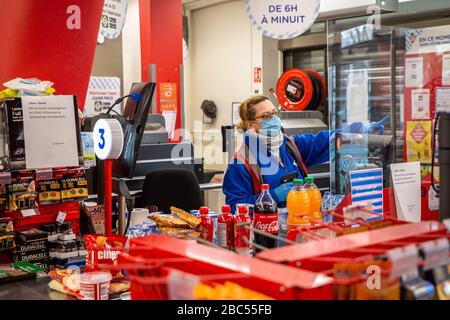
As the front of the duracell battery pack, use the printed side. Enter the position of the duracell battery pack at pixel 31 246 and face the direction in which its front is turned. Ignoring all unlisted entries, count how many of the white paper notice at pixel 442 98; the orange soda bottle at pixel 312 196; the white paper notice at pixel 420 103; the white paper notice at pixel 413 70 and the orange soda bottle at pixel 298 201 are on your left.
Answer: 5

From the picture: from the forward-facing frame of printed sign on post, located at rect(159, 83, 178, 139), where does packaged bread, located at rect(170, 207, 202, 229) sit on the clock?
The packaged bread is roughly at 12 o'clock from the printed sign on post.

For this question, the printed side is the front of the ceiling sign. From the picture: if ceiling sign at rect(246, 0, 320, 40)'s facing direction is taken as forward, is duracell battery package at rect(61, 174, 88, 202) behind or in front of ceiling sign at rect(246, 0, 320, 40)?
in front

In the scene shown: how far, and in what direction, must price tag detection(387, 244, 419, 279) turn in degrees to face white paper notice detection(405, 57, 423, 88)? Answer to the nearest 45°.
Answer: approximately 180°

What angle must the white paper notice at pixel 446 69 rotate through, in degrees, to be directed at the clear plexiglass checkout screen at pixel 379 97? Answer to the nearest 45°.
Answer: approximately 45° to its right

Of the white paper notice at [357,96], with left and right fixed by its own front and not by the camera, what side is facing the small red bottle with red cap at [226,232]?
front

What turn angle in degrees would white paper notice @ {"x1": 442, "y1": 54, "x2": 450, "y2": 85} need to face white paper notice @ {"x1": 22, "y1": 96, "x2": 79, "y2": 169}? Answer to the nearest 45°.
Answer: approximately 45° to its right

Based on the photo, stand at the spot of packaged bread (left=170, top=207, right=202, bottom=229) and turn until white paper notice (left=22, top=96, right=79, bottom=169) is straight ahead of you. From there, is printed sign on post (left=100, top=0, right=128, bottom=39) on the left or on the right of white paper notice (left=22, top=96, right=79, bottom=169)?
right

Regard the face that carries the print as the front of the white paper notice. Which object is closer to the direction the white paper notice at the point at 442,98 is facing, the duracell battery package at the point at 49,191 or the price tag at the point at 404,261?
the price tag

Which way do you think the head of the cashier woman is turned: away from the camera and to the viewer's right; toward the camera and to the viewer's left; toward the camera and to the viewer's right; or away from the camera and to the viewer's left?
toward the camera and to the viewer's right
